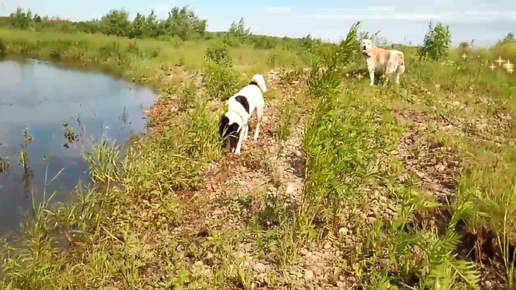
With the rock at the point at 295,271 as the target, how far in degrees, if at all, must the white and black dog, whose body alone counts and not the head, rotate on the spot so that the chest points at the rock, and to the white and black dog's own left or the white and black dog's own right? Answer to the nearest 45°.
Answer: approximately 45° to the white and black dog's own left

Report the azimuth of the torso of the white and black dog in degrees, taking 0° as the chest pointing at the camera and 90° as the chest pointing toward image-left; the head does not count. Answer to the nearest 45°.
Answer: approximately 45°

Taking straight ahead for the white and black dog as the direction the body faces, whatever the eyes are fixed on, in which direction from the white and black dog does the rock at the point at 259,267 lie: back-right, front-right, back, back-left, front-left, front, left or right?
front-left

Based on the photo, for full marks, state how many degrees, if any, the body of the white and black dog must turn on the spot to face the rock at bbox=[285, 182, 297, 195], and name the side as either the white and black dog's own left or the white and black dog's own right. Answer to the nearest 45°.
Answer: approximately 90° to the white and black dog's own left

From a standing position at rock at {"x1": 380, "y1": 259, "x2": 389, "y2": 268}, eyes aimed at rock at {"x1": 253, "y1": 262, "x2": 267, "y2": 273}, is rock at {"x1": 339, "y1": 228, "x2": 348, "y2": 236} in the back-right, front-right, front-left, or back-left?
front-right

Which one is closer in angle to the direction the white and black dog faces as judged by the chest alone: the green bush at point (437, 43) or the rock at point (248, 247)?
the rock

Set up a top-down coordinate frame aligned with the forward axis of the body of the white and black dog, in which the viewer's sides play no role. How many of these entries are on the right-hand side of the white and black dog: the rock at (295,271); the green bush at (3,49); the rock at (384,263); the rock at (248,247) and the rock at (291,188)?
1

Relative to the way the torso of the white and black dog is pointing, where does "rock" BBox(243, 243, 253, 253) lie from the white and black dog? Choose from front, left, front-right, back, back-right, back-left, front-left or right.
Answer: front-left

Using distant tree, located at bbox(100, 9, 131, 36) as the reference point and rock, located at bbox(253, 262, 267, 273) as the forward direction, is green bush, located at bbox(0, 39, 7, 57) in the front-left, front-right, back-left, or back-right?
front-right

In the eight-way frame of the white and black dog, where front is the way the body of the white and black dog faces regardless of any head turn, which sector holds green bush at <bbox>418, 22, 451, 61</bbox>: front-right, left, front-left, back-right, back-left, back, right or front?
back

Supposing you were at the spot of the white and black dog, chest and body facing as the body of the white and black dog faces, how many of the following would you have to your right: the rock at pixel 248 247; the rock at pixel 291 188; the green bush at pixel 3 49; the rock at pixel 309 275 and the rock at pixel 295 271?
1

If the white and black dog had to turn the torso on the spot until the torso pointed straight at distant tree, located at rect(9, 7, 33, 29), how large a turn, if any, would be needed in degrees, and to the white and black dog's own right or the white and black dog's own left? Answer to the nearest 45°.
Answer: approximately 90° to the white and black dog's own right

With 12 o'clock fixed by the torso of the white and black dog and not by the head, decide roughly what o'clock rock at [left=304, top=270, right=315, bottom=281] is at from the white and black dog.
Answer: The rock is roughly at 10 o'clock from the white and black dog.
